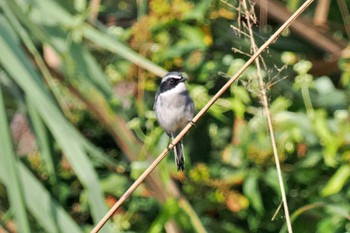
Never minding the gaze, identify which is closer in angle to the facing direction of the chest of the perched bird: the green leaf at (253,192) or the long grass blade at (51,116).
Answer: the long grass blade

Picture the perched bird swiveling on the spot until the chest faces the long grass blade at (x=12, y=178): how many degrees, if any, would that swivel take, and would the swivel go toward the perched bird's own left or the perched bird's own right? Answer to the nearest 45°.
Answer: approximately 45° to the perched bird's own right

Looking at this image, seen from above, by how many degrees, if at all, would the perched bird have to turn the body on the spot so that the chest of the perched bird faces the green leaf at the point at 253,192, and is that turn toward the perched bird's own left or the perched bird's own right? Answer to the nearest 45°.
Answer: approximately 135° to the perched bird's own left

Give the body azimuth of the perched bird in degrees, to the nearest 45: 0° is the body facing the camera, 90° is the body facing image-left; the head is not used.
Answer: approximately 0°

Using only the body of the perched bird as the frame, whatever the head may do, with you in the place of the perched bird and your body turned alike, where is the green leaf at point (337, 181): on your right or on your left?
on your left
